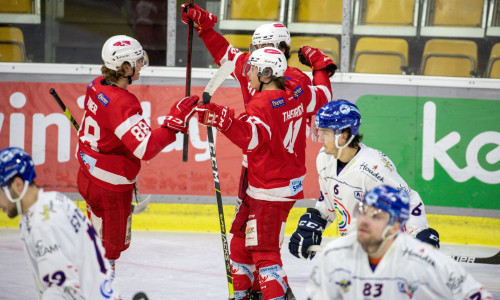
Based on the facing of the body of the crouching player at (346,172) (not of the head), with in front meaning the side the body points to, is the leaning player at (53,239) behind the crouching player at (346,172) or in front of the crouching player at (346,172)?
in front

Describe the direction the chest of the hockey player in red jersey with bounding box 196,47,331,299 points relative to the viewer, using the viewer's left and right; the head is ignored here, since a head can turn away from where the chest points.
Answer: facing away from the viewer and to the left of the viewer

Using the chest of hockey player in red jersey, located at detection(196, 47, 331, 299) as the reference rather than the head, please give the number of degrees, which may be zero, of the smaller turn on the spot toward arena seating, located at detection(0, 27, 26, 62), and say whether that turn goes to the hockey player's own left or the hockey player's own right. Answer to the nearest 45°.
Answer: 0° — they already face it

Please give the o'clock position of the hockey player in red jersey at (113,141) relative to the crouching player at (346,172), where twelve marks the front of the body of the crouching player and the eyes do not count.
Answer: The hockey player in red jersey is roughly at 2 o'clock from the crouching player.

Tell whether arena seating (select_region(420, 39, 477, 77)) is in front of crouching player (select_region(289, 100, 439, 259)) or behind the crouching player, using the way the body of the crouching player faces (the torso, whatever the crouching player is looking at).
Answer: behind

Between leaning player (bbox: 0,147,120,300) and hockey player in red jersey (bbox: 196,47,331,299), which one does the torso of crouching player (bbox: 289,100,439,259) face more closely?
the leaning player

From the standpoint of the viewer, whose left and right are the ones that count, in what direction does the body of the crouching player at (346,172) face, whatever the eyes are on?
facing the viewer and to the left of the viewer

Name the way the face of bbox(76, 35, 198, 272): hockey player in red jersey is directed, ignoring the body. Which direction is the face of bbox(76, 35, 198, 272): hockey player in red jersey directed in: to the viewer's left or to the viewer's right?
to the viewer's right

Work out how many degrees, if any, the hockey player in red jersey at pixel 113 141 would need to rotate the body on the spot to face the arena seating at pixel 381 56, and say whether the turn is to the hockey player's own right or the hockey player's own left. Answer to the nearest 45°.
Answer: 0° — they already face it

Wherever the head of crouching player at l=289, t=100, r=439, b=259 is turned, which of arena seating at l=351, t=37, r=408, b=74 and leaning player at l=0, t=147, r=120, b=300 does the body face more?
the leaning player

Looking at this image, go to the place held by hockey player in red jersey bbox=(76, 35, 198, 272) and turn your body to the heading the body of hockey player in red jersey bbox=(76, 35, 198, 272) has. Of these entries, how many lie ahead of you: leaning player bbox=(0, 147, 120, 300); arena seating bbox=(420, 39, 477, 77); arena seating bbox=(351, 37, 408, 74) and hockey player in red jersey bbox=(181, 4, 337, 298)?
3

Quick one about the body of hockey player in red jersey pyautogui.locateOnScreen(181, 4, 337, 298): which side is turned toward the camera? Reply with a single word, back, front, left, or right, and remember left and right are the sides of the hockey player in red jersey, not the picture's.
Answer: front

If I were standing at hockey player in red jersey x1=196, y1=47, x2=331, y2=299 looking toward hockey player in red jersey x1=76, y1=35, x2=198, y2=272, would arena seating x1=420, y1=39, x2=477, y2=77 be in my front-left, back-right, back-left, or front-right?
back-right

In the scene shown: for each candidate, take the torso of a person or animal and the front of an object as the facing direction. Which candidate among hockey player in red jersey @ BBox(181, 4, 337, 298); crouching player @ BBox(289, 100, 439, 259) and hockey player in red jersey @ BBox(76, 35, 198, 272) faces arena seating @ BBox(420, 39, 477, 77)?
hockey player in red jersey @ BBox(76, 35, 198, 272)

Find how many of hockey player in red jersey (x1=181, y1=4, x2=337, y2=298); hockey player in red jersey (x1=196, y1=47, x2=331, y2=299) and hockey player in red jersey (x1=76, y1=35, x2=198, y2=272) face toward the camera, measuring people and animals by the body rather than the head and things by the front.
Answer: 1
